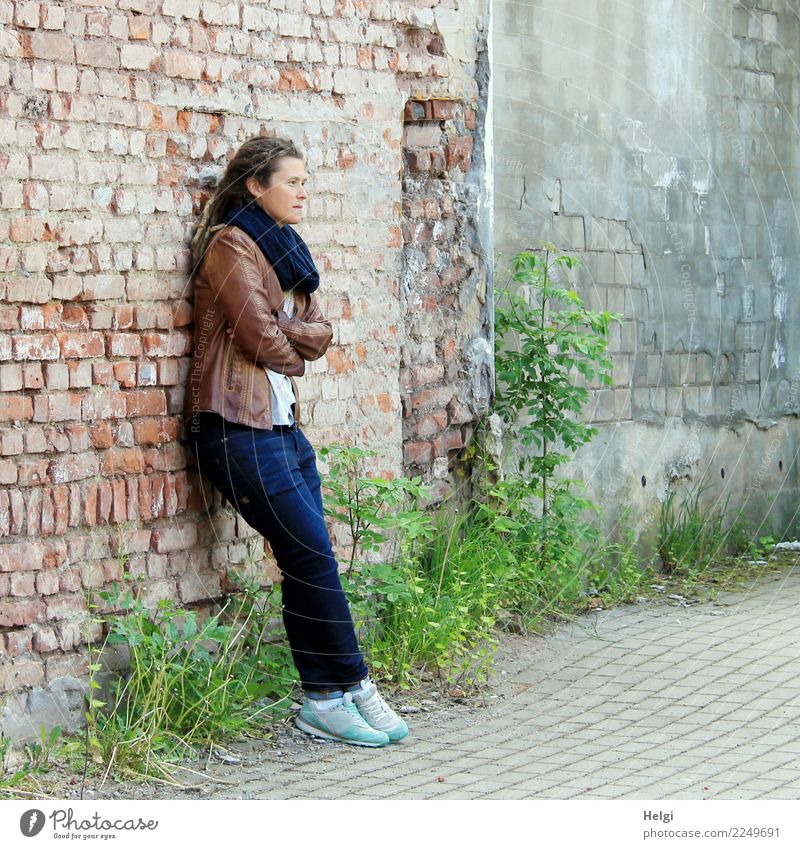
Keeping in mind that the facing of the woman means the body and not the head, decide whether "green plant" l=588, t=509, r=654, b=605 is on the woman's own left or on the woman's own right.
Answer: on the woman's own left

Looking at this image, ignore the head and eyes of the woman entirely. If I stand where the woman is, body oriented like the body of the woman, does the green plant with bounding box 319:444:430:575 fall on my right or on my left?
on my left

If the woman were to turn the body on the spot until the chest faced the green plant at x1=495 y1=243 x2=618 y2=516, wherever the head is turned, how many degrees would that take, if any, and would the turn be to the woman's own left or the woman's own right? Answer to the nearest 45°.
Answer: approximately 45° to the woman's own left

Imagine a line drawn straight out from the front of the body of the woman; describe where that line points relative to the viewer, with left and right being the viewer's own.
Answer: facing to the right of the viewer

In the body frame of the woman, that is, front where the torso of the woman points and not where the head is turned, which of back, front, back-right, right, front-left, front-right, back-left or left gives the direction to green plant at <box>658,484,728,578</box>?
front-left

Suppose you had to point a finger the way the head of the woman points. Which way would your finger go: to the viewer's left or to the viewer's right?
to the viewer's right
